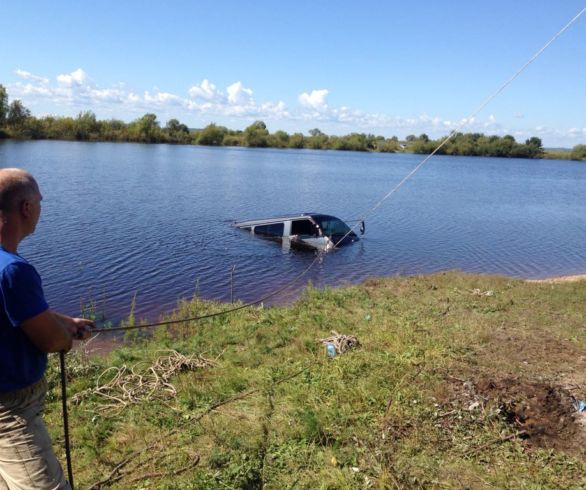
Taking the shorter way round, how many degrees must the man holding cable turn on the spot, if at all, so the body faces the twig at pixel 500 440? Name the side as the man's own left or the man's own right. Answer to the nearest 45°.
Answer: approximately 45° to the man's own right

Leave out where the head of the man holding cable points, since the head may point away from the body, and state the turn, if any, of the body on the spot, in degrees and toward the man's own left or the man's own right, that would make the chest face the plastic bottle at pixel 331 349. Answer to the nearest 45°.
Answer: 0° — they already face it

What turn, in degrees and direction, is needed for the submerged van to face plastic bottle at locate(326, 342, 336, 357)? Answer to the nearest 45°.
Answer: approximately 45° to its right

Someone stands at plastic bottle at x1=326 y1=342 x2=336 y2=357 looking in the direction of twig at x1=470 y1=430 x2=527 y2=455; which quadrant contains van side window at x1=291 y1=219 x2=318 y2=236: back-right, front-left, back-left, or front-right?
back-left

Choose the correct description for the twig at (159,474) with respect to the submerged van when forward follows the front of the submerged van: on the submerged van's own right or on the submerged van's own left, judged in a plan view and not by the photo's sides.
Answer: on the submerged van's own right

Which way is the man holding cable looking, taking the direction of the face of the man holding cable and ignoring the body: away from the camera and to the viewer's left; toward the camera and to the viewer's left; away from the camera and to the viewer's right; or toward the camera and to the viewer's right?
away from the camera and to the viewer's right

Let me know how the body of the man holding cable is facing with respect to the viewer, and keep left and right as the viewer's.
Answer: facing away from the viewer and to the right of the viewer
